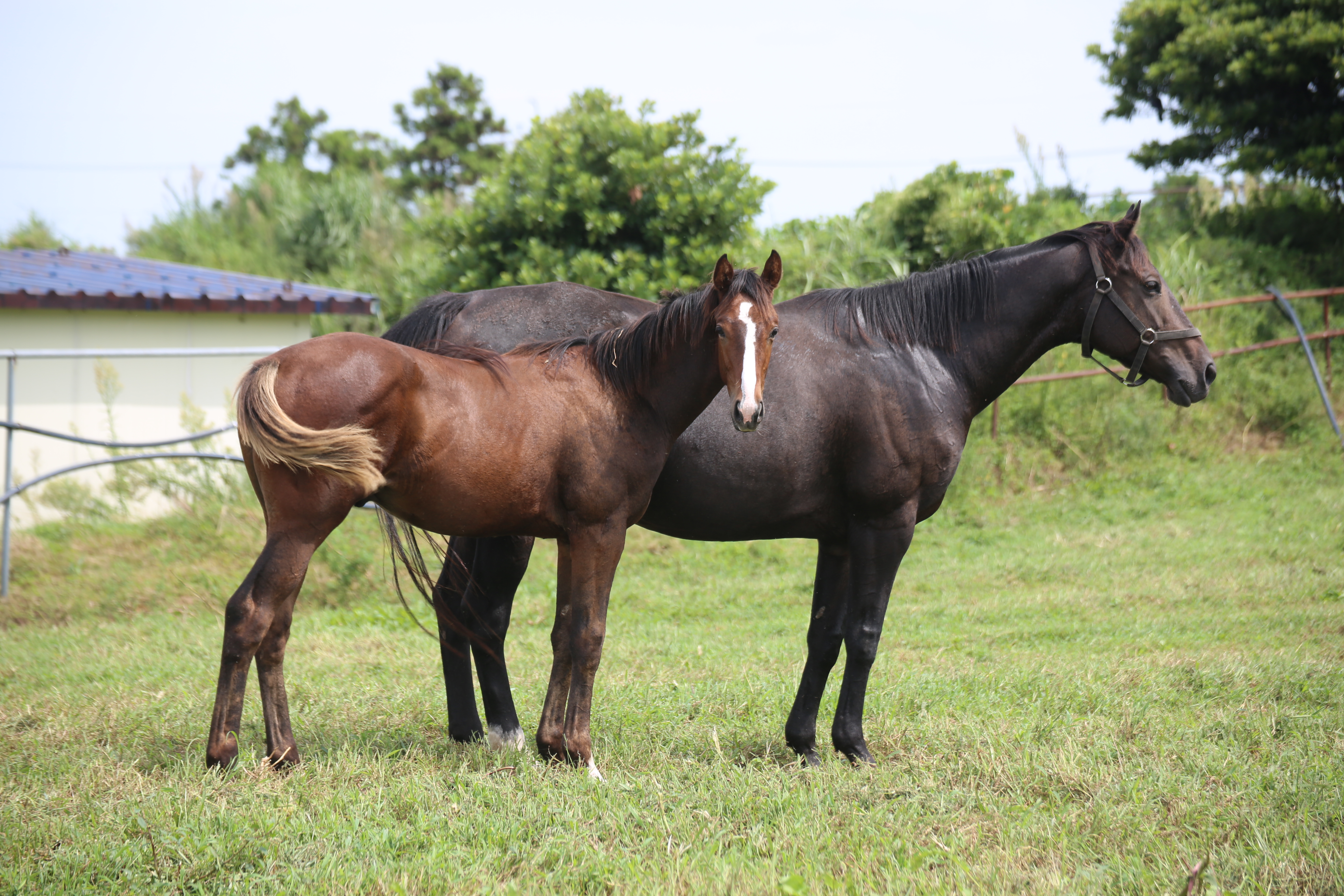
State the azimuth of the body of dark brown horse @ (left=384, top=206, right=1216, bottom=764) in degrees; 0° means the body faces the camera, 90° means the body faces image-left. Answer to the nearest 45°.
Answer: approximately 270°

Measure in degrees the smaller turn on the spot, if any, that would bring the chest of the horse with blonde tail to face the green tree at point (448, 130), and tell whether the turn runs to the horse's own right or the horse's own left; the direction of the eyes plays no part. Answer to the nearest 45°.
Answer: approximately 90° to the horse's own left

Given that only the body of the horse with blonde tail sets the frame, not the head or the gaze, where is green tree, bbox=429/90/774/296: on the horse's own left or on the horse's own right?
on the horse's own left

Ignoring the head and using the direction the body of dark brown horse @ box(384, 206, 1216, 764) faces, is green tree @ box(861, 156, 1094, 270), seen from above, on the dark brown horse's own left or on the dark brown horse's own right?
on the dark brown horse's own left

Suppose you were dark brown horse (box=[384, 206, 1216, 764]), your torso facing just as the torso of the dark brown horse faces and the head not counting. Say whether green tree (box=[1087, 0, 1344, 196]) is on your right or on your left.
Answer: on your left

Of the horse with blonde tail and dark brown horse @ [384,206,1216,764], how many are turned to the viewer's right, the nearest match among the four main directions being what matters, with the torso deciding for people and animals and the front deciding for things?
2

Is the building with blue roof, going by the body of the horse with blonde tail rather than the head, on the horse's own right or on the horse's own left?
on the horse's own left

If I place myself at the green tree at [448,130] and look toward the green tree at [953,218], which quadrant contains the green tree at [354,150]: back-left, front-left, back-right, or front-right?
back-right

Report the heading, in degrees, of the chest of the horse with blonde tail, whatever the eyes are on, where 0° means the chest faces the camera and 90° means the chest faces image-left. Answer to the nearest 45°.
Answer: approximately 270°
